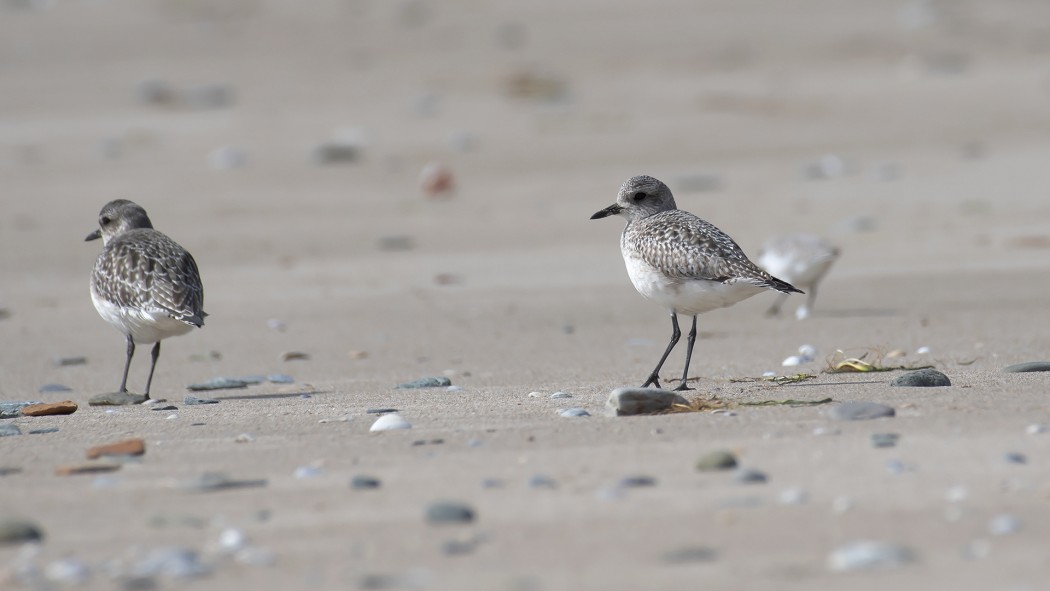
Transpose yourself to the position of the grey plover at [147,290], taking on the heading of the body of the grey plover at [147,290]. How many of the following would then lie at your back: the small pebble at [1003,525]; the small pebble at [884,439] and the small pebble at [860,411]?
3

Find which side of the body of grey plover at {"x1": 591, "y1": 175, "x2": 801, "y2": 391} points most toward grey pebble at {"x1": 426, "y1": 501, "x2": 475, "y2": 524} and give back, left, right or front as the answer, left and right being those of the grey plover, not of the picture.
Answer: left

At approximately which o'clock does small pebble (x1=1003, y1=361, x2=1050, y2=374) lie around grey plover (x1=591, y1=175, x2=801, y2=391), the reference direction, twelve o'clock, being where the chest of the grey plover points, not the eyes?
The small pebble is roughly at 6 o'clock from the grey plover.

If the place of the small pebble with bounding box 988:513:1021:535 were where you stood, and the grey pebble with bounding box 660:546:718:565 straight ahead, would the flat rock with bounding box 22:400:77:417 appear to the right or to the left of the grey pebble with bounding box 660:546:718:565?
right

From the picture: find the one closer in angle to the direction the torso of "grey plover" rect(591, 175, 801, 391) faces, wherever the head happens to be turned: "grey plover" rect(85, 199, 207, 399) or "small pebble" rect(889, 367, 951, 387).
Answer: the grey plover

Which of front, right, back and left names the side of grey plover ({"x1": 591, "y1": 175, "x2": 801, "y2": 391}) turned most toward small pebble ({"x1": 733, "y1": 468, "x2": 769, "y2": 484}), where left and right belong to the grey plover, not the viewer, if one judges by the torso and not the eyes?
left

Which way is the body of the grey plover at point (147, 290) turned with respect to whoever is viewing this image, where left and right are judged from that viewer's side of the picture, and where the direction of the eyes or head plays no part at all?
facing away from the viewer and to the left of the viewer

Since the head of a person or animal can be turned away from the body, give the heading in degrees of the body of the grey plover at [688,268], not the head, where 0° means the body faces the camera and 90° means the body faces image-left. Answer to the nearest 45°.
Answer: approximately 90°

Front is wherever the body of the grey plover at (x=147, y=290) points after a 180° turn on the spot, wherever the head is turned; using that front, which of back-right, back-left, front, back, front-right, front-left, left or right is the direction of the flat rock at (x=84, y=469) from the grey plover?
front-right

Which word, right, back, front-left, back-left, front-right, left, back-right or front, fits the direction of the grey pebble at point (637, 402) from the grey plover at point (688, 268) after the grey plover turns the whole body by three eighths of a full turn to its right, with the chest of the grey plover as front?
back-right

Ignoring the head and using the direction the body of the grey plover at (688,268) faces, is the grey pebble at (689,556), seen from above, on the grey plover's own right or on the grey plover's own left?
on the grey plover's own left

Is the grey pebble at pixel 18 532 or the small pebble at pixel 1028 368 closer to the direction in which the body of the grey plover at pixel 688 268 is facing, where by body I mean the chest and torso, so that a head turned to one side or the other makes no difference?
the grey pebble
